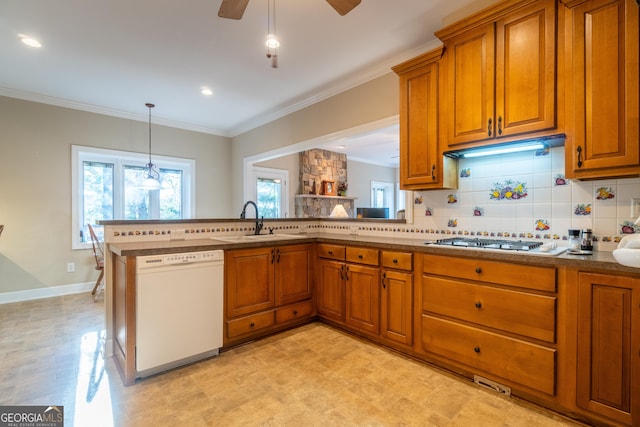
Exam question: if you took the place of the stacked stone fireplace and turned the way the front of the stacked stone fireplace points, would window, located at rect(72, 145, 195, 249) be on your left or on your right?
on your right

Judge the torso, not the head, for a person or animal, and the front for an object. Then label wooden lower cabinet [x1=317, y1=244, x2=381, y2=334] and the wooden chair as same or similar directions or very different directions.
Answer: very different directions

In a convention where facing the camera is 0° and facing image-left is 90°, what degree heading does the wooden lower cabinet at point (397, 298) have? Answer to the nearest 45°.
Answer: approximately 45°

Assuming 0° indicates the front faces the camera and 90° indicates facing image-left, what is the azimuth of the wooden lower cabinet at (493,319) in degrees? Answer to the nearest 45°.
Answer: approximately 45°

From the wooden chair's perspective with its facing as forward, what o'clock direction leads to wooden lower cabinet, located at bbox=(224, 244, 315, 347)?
The wooden lower cabinet is roughly at 2 o'clock from the wooden chair.

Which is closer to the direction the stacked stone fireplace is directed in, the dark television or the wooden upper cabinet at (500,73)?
the wooden upper cabinet

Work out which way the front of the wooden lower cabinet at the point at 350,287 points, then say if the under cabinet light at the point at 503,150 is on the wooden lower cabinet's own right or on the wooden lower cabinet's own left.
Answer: on the wooden lower cabinet's own left

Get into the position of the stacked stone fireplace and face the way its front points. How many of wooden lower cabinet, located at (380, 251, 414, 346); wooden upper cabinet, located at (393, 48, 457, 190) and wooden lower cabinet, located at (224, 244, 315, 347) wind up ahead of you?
3
